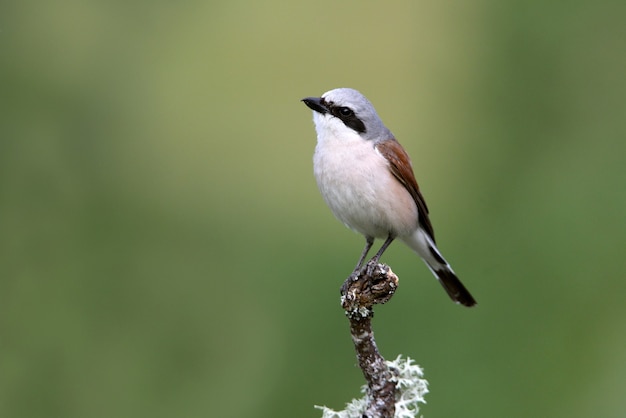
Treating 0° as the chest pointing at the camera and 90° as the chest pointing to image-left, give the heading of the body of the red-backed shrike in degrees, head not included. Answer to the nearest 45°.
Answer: approximately 45°
